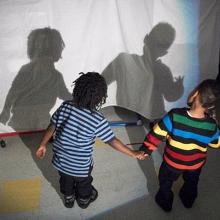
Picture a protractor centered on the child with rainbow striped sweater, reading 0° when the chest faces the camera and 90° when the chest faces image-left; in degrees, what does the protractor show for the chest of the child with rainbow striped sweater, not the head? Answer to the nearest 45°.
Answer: approximately 180°

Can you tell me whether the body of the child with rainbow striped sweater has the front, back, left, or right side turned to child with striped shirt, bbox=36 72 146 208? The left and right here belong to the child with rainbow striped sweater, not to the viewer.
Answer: left

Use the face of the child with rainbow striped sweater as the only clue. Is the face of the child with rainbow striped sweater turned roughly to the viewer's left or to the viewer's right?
to the viewer's left
